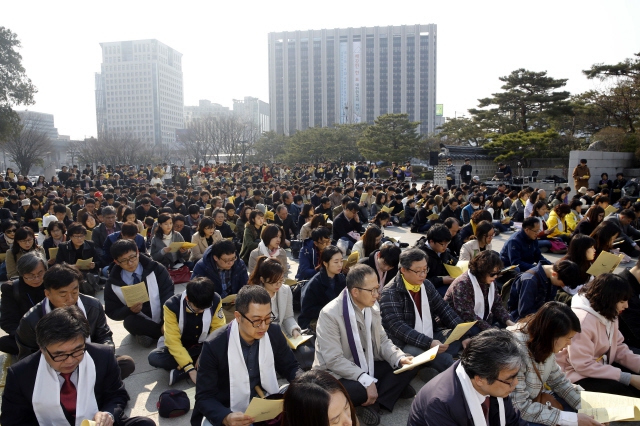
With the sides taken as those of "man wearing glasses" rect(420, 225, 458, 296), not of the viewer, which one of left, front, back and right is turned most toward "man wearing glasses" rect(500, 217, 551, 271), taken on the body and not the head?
left

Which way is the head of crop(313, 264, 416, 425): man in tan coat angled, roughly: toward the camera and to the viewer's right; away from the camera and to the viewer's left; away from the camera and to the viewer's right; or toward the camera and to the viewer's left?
toward the camera and to the viewer's right

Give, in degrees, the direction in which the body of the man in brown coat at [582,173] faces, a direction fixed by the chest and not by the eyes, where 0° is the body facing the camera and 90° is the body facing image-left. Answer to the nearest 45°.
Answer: approximately 315°

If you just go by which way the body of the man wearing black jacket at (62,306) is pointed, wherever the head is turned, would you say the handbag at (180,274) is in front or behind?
behind
